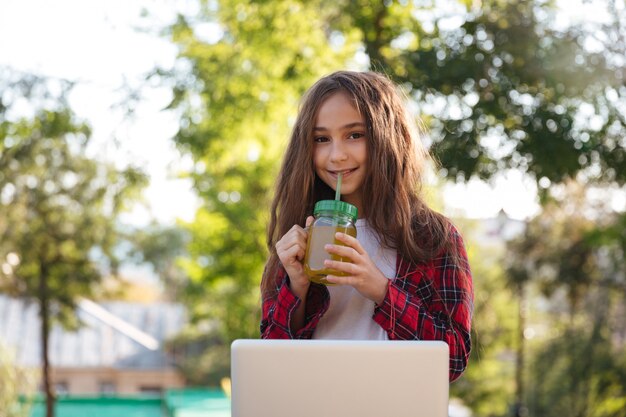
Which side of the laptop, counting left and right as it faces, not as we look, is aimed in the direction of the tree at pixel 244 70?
front

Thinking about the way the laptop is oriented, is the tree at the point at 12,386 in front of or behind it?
in front

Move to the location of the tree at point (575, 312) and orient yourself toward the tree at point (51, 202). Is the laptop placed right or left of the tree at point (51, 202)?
left

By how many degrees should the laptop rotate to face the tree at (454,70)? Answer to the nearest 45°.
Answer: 0° — it already faces it

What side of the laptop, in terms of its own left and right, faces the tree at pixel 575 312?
front

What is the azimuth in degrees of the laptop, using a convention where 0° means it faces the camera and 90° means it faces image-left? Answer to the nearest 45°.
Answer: approximately 180°

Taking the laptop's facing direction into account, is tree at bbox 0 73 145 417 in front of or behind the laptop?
in front
